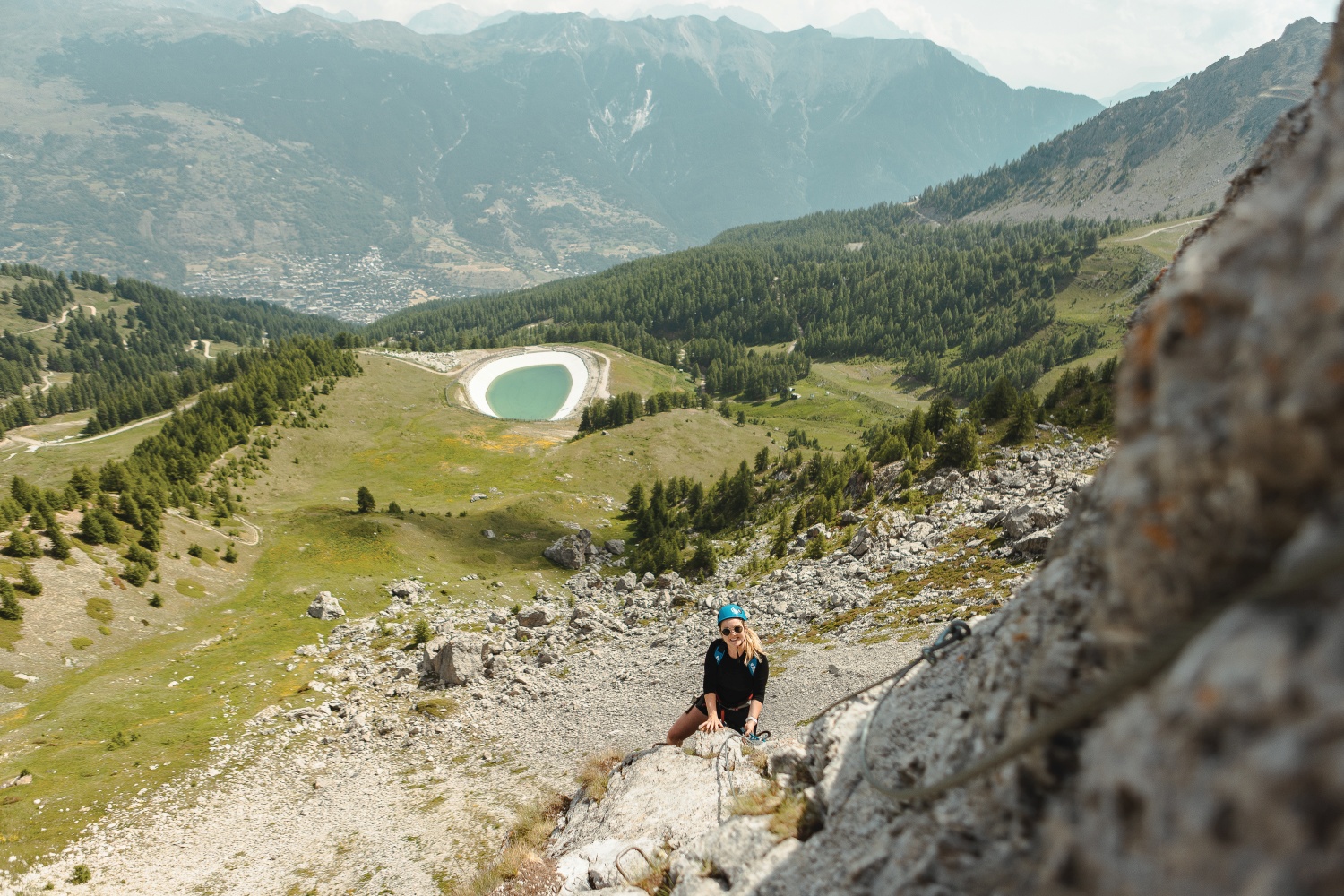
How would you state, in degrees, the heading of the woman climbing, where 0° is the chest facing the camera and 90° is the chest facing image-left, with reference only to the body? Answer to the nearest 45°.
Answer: approximately 0°

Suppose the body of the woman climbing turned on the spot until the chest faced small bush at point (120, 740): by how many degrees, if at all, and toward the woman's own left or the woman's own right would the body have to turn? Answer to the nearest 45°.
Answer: approximately 135° to the woman's own right

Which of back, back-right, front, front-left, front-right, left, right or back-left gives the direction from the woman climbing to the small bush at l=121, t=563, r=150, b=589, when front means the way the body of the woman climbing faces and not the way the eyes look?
back-right

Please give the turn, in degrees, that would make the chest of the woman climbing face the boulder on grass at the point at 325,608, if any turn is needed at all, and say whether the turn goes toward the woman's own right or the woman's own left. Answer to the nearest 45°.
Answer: approximately 135° to the woman's own right

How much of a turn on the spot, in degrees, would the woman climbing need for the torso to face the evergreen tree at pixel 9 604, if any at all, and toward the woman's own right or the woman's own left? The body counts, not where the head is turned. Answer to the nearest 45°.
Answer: approximately 135° to the woman's own right
